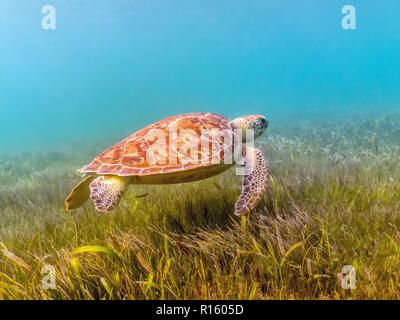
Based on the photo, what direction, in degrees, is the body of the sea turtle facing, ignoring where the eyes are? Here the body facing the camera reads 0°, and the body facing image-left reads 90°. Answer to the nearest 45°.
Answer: approximately 270°
